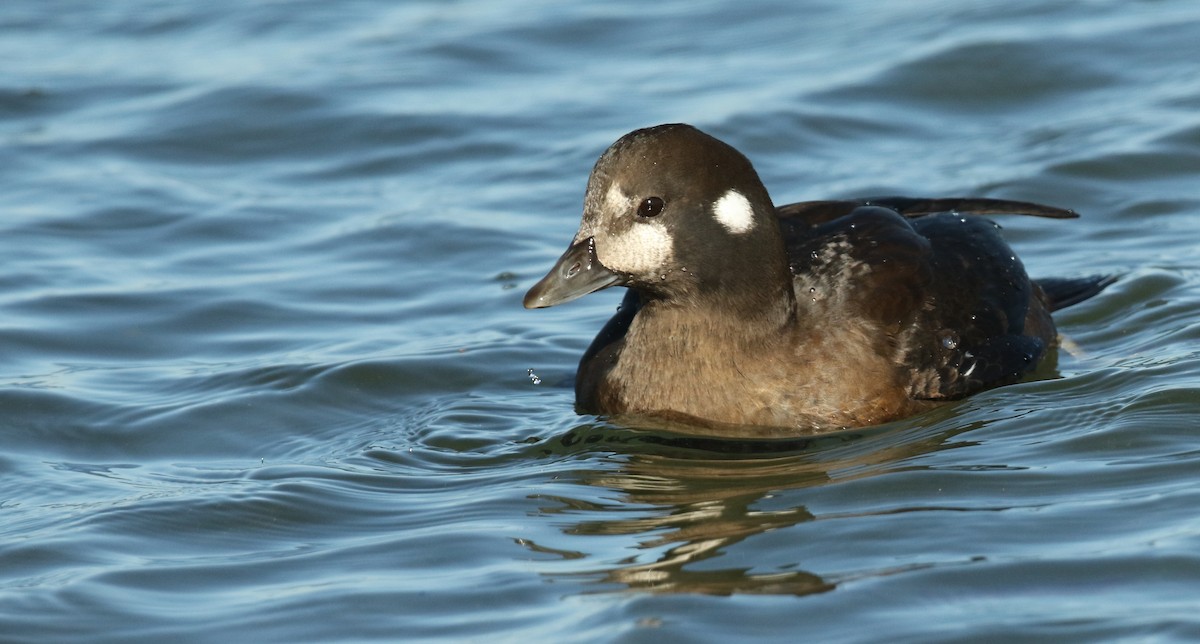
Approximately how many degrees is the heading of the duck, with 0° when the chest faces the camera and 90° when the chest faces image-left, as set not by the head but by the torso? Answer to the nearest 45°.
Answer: approximately 45°
